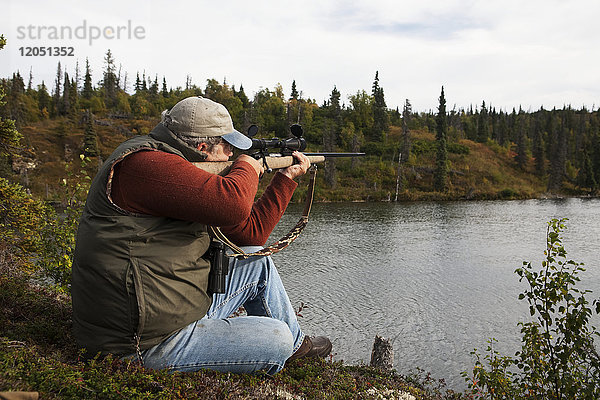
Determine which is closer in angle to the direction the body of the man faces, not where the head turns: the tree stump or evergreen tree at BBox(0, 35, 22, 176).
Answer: the tree stump

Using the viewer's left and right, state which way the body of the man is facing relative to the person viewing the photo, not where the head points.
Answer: facing to the right of the viewer

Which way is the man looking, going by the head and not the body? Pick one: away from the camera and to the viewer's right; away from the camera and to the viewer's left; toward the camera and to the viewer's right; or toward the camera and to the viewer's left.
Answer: away from the camera and to the viewer's right

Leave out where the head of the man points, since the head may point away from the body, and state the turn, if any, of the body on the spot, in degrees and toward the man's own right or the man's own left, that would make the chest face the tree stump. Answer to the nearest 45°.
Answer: approximately 45° to the man's own left

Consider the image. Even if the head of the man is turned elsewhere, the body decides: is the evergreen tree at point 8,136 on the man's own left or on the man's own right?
on the man's own left
